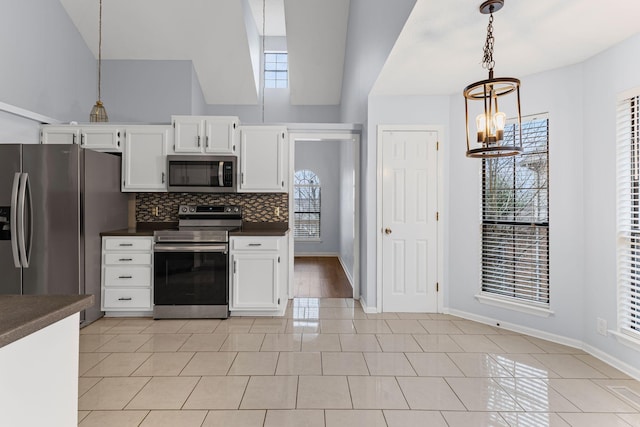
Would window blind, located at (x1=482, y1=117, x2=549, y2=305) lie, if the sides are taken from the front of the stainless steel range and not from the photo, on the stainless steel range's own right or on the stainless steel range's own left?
on the stainless steel range's own left

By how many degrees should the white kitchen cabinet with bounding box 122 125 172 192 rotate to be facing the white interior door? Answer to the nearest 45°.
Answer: approximately 45° to its left

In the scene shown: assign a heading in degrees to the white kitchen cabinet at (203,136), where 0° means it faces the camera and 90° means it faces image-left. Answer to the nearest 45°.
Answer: approximately 0°

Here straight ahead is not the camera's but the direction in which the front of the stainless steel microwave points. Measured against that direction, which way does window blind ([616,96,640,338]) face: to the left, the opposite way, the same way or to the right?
to the right

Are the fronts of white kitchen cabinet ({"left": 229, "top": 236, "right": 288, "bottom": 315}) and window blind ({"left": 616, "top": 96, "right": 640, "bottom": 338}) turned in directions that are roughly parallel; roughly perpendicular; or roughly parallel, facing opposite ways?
roughly perpendicular

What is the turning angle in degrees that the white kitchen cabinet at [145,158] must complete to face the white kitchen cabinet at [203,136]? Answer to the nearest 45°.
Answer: approximately 45° to its left

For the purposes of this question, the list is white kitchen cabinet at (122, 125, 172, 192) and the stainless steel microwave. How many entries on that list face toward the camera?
2

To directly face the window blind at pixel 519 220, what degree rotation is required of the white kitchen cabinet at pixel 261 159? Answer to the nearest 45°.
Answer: approximately 45° to its left

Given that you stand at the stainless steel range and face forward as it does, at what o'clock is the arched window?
The arched window is roughly at 7 o'clock from the stainless steel range.
